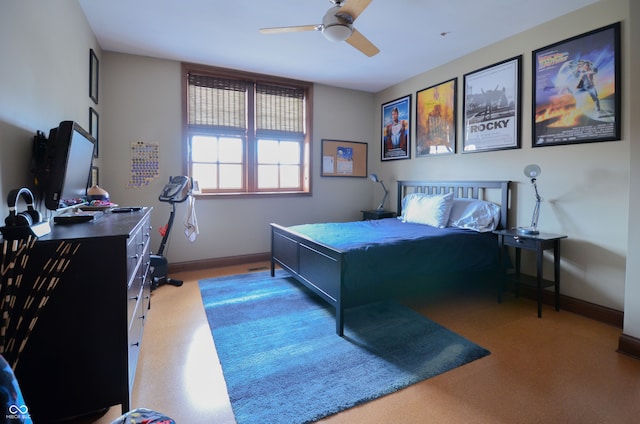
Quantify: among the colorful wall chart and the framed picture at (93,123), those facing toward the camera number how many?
1

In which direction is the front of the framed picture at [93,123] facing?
to the viewer's right

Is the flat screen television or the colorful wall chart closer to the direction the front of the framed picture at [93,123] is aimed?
the colorful wall chart

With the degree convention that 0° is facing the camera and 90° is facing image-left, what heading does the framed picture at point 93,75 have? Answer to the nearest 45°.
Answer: approximately 270°

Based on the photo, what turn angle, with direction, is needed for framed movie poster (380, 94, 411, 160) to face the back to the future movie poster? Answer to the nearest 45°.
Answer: approximately 90° to its left

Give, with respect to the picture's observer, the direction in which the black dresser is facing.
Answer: facing to the right of the viewer

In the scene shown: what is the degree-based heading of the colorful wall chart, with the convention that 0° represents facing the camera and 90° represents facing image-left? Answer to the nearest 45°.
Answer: approximately 0°

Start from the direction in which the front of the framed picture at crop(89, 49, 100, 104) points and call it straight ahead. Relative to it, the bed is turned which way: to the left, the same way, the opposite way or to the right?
the opposite way

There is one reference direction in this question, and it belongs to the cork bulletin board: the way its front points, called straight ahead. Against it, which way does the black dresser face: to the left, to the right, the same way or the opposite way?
to the left

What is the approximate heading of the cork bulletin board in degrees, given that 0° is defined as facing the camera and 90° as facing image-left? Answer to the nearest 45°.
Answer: approximately 315°

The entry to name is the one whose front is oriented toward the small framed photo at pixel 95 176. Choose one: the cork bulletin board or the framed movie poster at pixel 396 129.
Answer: the framed movie poster

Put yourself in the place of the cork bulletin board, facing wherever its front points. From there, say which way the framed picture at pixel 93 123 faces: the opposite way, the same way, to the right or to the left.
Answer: to the left
